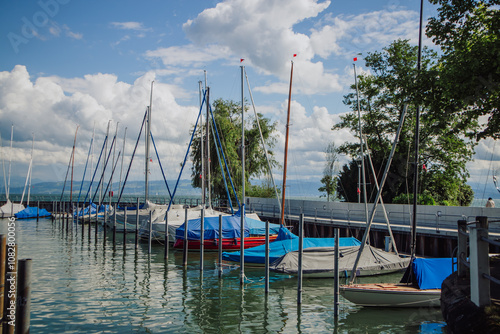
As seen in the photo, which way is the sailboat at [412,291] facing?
to the viewer's left

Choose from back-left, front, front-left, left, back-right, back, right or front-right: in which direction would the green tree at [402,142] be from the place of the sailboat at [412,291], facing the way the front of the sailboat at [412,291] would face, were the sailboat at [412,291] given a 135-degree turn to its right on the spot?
front-left

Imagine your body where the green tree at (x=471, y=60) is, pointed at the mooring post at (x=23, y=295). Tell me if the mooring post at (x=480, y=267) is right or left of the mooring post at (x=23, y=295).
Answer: left

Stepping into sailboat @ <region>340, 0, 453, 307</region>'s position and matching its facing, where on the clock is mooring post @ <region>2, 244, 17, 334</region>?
The mooring post is roughly at 10 o'clock from the sailboat.

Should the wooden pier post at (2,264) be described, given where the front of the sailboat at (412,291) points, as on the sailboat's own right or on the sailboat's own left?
on the sailboat's own left

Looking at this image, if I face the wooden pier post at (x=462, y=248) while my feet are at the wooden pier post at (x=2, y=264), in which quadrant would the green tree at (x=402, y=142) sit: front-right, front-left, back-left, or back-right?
front-left

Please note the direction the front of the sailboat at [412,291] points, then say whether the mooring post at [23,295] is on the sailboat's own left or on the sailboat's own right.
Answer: on the sailboat's own left
